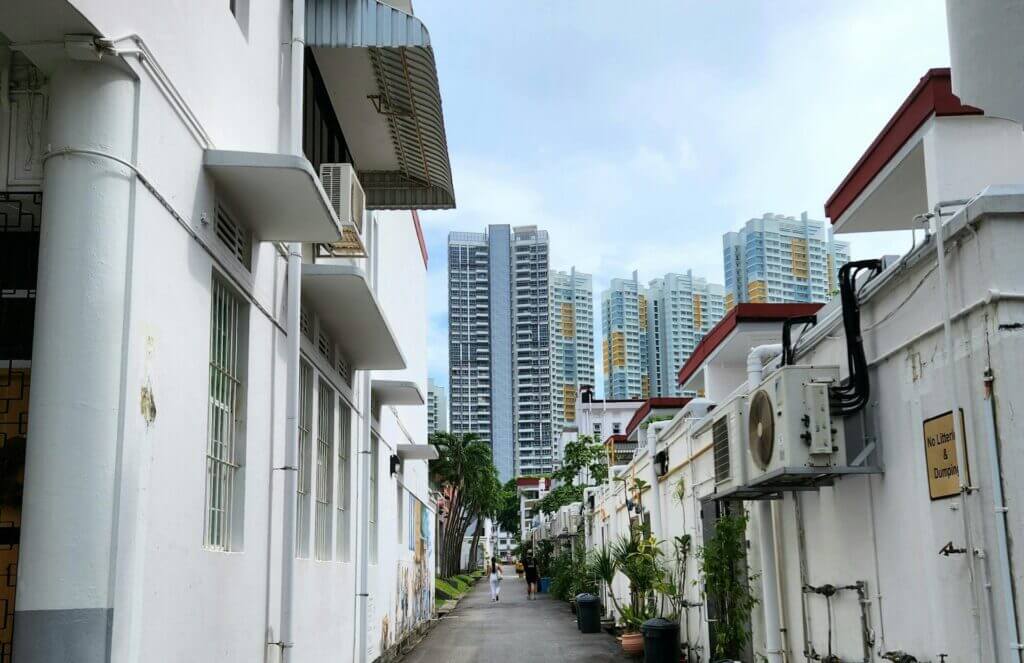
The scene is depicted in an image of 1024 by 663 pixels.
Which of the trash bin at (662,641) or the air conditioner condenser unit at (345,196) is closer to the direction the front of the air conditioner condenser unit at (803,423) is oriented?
the air conditioner condenser unit

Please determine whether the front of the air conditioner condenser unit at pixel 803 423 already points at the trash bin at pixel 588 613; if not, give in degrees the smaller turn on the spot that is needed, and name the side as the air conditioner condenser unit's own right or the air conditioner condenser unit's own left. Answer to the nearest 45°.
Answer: approximately 90° to the air conditioner condenser unit's own right

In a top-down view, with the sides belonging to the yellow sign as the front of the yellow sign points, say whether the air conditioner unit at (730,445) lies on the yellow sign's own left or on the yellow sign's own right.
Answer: on the yellow sign's own right

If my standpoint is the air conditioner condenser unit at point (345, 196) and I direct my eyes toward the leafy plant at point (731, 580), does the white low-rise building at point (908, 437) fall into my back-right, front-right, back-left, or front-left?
front-right

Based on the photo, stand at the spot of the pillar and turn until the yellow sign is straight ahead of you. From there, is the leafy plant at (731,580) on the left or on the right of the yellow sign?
left

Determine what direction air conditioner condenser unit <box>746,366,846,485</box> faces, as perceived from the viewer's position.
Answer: facing to the left of the viewer

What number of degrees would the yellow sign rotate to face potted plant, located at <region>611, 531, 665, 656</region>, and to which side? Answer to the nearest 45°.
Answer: approximately 90° to its right

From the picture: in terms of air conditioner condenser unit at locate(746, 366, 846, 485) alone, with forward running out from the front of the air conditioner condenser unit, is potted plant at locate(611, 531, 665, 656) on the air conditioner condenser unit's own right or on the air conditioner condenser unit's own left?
on the air conditioner condenser unit's own right

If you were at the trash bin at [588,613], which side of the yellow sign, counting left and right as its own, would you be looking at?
right

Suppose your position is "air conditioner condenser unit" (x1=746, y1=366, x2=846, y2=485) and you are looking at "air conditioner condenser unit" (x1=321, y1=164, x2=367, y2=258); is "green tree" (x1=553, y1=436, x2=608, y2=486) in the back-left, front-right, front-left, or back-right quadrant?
front-right

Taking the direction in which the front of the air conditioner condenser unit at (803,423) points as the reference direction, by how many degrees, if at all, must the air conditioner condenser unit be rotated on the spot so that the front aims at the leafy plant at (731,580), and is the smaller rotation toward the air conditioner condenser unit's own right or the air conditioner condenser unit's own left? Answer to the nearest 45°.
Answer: approximately 90° to the air conditioner condenser unit's own right

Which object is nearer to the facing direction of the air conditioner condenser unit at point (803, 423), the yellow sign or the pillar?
the pillar

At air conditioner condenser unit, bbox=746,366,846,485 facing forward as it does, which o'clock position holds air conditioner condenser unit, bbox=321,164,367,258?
air conditioner condenser unit, bbox=321,164,367,258 is roughly at 1 o'clock from air conditioner condenser unit, bbox=746,366,846,485.

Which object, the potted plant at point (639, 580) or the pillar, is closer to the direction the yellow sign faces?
the pillar

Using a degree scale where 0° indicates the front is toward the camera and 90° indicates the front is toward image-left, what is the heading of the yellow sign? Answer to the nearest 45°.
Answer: approximately 45°

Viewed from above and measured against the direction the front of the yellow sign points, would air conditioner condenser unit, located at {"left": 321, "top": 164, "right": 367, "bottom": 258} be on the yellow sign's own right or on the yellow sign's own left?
on the yellow sign's own right
